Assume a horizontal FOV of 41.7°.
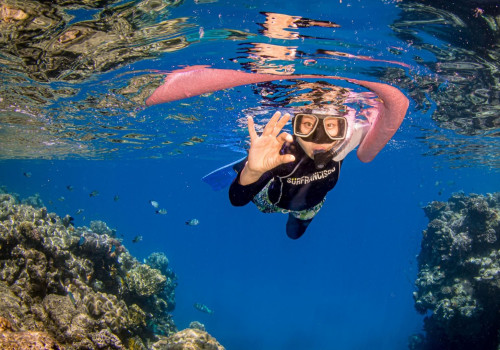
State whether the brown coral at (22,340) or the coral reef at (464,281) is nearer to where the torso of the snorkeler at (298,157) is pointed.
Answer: the brown coral

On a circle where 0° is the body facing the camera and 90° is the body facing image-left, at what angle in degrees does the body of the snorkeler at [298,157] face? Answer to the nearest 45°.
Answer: approximately 0°

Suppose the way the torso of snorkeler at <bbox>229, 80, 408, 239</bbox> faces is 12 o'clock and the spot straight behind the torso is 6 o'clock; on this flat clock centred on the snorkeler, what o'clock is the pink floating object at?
The pink floating object is roughly at 6 o'clock from the snorkeler.

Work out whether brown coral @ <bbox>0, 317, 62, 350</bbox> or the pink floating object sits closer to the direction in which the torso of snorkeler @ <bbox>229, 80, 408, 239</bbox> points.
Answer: the brown coral

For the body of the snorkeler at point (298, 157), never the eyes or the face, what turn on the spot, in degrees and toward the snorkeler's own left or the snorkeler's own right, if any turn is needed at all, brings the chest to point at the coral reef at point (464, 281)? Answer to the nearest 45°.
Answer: approximately 135° to the snorkeler's own left
